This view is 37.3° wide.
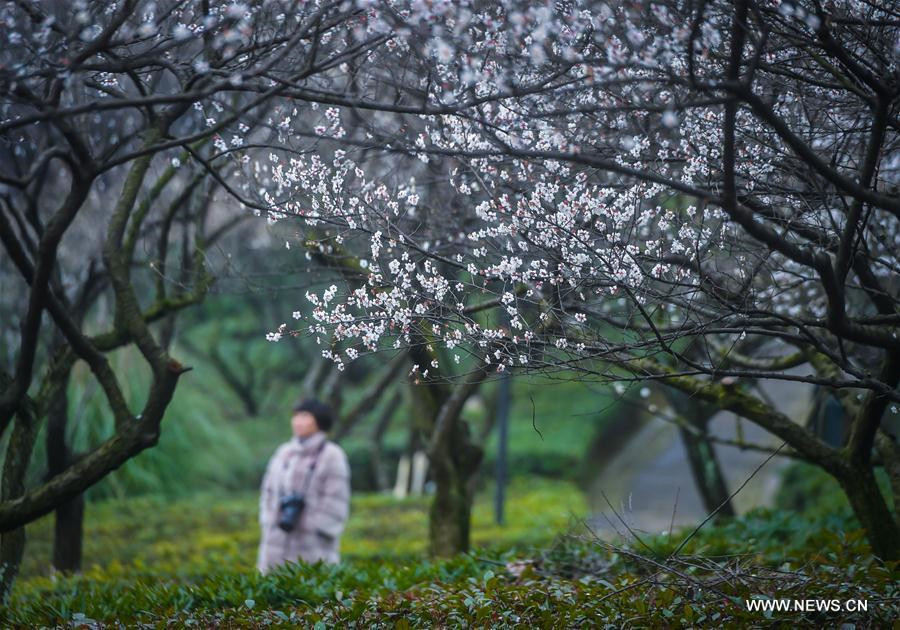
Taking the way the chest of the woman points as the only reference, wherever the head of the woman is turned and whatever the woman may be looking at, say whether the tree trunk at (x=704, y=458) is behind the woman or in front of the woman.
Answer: behind

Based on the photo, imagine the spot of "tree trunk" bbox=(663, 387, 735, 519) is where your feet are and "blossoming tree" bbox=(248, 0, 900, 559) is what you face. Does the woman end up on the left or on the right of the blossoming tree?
right

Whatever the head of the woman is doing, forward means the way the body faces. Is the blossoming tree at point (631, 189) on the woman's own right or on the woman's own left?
on the woman's own left

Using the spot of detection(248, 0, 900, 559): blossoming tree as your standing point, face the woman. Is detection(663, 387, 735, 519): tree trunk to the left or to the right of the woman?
right

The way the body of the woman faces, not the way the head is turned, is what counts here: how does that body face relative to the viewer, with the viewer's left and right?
facing the viewer and to the left of the viewer

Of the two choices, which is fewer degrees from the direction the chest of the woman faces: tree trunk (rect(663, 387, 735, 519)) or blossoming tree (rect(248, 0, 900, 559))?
the blossoming tree
